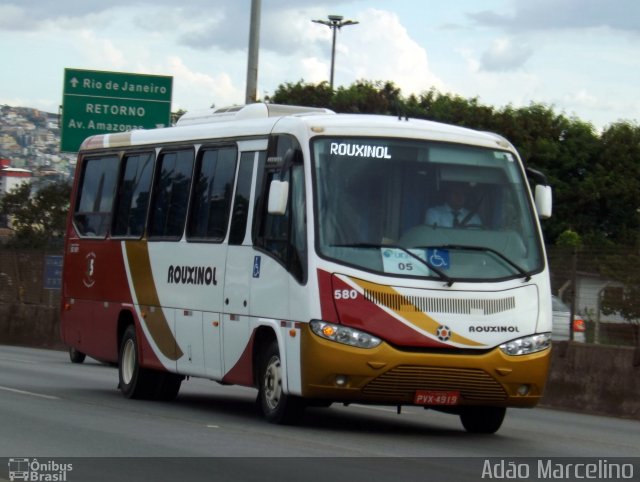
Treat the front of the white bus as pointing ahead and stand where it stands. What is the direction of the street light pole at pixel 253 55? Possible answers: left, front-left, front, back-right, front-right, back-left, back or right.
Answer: back-left

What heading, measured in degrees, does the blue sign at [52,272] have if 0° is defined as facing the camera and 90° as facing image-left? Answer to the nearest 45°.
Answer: approximately 0°

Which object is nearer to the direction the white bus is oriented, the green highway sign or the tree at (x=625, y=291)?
the tree

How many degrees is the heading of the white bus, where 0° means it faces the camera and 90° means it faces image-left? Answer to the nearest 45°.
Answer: approximately 315°

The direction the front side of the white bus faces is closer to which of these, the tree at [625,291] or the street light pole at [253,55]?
the tree

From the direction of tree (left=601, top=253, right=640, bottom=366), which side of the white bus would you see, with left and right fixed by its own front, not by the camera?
left

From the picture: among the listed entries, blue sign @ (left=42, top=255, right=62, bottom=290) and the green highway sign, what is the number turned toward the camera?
2

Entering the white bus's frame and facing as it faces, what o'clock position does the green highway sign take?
The green highway sign is roughly at 7 o'clock from the white bus.
